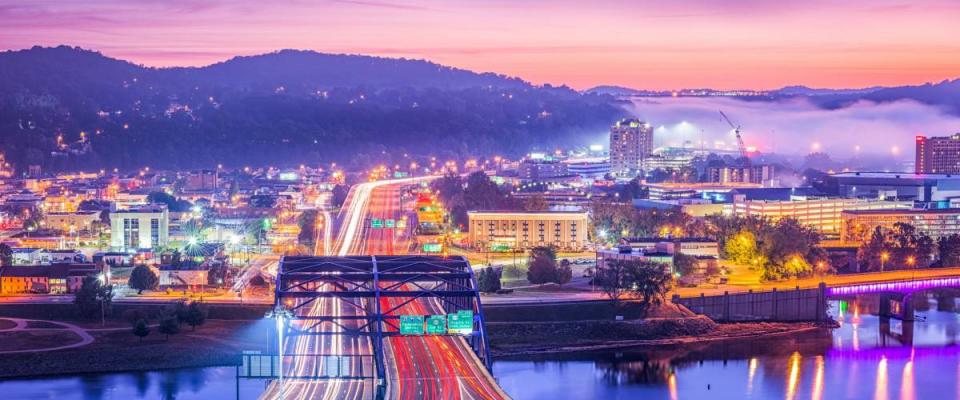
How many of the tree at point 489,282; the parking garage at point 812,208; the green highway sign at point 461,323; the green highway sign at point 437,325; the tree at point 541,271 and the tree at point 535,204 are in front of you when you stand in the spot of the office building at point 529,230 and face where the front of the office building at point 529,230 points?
4

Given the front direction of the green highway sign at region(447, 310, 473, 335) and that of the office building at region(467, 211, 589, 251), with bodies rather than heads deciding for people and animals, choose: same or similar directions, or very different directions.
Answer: same or similar directions

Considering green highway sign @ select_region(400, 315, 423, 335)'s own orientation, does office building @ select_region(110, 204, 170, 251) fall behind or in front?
behind

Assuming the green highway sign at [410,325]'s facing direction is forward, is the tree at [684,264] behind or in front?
behind

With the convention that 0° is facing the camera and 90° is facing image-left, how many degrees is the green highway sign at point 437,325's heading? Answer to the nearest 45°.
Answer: approximately 0°

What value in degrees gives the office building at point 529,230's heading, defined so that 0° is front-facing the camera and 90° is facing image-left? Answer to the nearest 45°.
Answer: approximately 0°

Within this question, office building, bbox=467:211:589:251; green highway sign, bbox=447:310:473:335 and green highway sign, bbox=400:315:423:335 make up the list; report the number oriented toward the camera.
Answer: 3

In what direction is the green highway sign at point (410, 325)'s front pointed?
toward the camera

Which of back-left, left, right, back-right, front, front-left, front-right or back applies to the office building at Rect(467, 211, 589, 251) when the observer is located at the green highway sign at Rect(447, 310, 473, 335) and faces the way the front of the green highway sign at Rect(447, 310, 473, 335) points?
back

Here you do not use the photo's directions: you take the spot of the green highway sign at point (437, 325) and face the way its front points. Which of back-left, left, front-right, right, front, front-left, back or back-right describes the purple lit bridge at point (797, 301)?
back-left

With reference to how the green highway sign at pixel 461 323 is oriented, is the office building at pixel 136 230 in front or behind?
behind

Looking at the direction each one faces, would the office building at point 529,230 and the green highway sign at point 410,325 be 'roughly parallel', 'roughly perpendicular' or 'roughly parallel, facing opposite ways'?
roughly parallel

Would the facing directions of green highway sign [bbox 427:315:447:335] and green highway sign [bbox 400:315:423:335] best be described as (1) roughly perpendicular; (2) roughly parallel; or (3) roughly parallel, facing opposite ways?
roughly parallel
